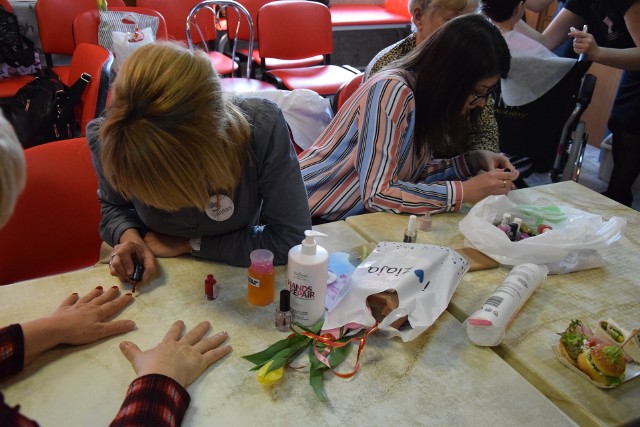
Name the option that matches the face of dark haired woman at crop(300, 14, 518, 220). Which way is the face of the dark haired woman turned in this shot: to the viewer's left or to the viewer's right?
to the viewer's right

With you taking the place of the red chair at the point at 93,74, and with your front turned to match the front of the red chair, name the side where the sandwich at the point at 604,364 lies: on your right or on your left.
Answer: on your left

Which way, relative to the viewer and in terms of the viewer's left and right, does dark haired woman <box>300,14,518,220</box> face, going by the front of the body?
facing to the right of the viewer

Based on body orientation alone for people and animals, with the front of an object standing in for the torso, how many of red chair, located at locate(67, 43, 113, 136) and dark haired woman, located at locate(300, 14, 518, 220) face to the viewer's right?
1

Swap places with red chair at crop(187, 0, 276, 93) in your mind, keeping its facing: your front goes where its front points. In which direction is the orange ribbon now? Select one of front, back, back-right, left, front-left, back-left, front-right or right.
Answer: front-right

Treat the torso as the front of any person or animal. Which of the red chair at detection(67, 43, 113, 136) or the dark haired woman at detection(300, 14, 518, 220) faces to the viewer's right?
the dark haired woman

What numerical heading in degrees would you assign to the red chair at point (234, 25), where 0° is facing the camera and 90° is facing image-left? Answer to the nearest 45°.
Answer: approximately 315°

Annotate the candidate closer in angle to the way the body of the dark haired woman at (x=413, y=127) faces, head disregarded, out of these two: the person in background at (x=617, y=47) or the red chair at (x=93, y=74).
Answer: the person in background

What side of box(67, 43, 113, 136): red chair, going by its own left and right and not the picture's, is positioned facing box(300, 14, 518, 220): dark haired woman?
left

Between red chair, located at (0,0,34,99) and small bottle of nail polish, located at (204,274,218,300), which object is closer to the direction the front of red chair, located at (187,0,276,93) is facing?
the small bottle of nail polish

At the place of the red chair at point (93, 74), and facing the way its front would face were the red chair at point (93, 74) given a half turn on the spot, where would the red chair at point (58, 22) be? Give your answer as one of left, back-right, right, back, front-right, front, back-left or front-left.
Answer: front-left

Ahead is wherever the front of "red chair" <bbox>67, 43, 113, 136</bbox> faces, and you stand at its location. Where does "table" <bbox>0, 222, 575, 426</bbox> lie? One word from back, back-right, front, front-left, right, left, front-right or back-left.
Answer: front-left
